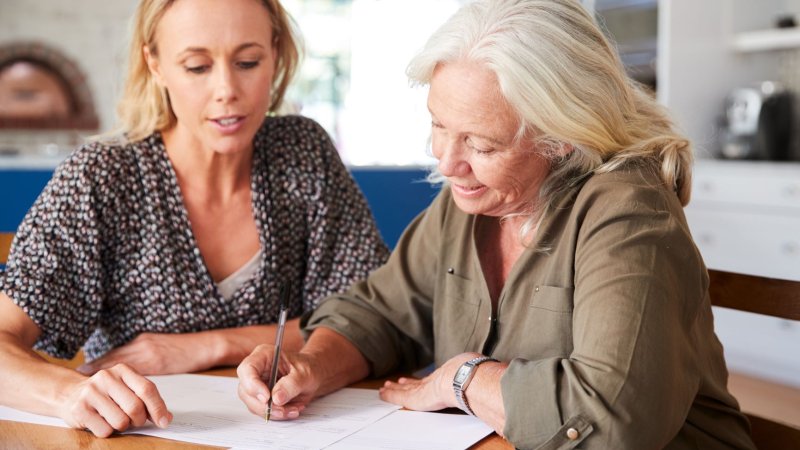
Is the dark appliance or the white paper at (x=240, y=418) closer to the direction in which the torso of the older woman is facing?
the white paper

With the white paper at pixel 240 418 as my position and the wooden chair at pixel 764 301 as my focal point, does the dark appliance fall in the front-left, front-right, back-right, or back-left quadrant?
front-left

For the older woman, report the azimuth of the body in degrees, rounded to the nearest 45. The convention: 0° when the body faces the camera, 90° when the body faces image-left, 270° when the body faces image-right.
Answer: approximately 45°

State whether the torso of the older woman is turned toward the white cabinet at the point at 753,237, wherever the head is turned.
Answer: no

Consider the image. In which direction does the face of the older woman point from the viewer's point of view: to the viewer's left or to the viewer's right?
to the viewer's left

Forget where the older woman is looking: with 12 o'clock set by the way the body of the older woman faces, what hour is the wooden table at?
The wooden table is roughly at 1 o'clock from the older woman.

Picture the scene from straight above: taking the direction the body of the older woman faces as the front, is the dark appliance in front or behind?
behind

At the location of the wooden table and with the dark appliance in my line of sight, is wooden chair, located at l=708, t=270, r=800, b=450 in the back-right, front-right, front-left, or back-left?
front-right
